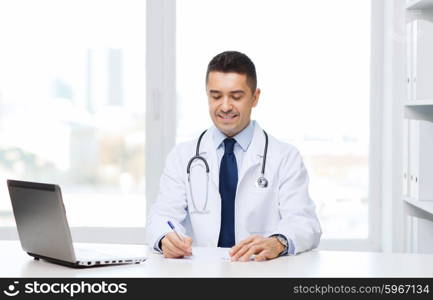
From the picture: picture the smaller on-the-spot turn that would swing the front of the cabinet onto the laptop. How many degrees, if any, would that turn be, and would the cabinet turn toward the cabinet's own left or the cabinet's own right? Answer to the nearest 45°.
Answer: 0° — it already faces it

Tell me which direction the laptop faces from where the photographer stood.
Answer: facing away from the viewer and to the right of the viewer

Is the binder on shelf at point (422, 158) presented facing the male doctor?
yes

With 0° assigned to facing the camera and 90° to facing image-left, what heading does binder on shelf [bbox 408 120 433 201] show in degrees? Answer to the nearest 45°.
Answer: approximately 45°

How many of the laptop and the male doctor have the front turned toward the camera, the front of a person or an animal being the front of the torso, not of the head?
1

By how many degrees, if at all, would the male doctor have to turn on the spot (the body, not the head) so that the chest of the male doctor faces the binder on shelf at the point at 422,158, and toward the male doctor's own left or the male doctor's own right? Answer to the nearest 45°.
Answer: approximately 135° to the male doctor's own left
